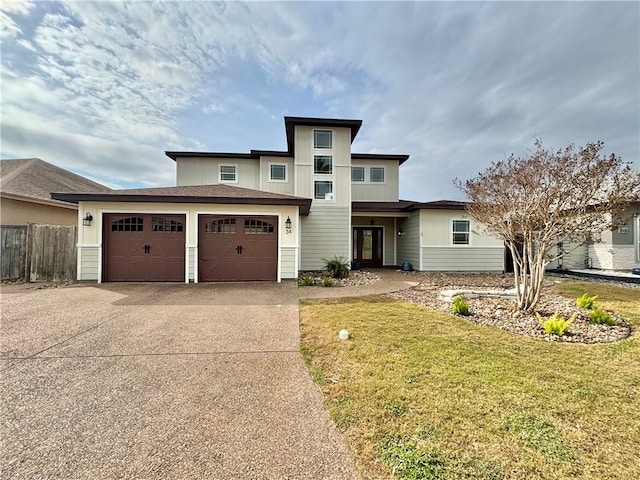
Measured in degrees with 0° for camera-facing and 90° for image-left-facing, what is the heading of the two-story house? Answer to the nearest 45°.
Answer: approximately 0°

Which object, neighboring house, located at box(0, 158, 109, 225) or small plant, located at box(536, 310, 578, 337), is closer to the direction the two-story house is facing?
the small plant

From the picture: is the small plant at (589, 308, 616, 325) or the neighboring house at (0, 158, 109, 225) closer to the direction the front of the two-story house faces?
the small plant

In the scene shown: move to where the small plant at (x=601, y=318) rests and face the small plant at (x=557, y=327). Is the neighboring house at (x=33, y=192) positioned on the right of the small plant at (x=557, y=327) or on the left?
right

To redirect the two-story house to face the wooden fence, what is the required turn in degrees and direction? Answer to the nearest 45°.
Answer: approximately 90° to its right

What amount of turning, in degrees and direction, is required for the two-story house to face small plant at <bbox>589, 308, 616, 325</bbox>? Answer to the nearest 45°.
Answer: approximately 45° to its left

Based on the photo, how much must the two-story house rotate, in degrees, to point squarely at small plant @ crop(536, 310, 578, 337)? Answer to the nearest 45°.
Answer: approximately 45° to its left

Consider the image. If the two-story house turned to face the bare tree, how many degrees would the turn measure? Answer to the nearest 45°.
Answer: approximately 45° to its left

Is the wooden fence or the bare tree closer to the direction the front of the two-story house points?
the bare tree

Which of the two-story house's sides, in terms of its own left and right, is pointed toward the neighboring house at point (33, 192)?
right
